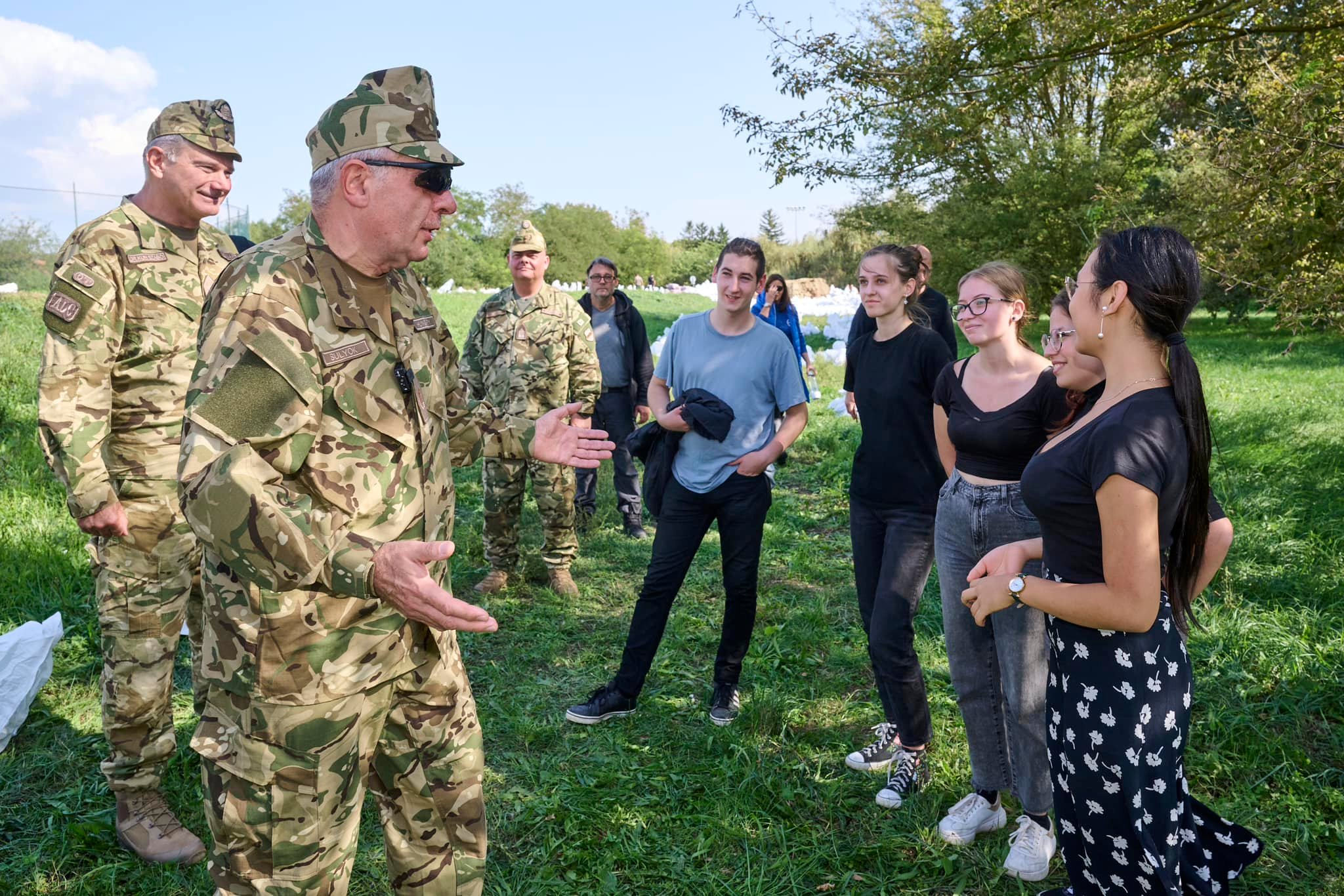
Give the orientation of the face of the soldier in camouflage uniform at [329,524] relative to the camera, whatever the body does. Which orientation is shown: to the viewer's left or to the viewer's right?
to the viewer's right

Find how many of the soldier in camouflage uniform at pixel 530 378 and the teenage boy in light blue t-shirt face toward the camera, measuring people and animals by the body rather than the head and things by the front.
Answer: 2

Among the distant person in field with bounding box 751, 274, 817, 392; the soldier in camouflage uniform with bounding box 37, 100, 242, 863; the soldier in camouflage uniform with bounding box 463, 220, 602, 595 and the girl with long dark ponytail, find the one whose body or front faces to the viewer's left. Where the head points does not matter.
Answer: the girl with long dark ponytail

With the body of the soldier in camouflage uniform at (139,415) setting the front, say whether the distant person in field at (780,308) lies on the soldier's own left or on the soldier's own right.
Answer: on the soldier's own left

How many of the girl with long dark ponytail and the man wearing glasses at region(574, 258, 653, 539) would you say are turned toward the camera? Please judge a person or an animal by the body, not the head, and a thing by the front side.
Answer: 1

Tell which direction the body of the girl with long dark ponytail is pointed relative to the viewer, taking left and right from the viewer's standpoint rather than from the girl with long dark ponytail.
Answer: facing to the left of the viewer
